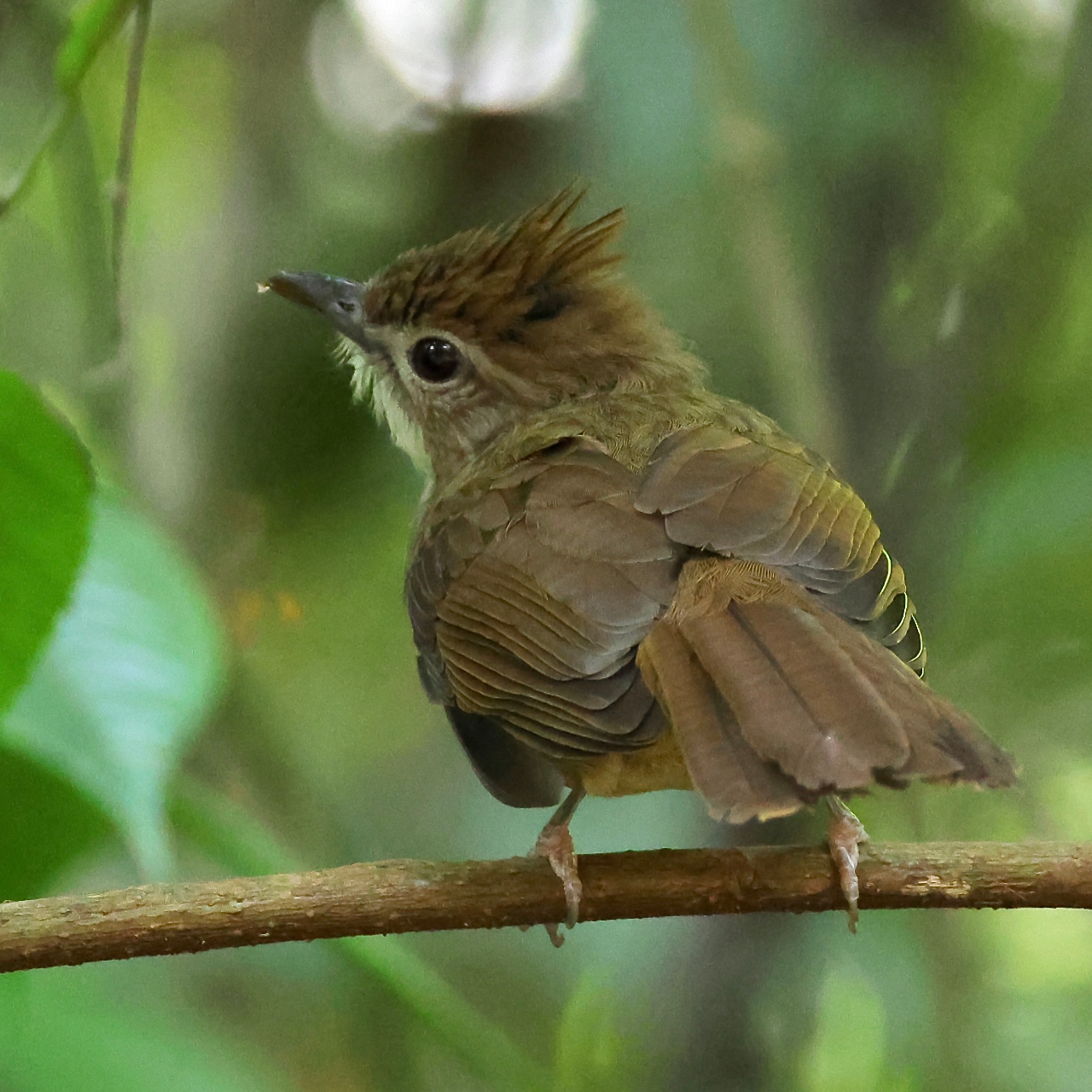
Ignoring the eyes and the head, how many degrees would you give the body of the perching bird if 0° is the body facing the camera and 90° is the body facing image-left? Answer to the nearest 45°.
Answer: approximately 135°

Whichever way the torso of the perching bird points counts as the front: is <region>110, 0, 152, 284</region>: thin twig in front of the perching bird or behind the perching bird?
in front
